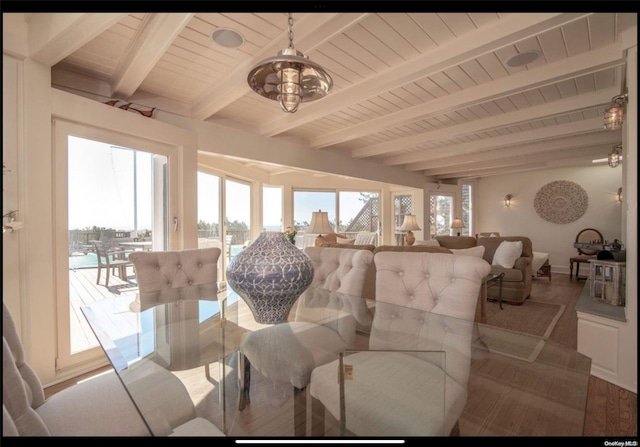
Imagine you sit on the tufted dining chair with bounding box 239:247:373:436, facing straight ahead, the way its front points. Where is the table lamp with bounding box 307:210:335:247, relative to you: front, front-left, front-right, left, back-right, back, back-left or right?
back-right

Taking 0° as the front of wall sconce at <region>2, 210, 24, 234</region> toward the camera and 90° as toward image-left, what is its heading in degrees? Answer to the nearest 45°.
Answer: approximately 270°

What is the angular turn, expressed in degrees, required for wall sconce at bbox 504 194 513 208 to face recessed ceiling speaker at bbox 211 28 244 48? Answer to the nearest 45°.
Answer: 0° — it already faces it

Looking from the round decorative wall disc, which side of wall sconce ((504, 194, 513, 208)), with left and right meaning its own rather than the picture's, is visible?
left

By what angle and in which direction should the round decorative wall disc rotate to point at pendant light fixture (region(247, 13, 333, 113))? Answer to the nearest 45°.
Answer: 0° — it already faces it

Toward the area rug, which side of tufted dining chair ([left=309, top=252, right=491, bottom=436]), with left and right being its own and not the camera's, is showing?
back

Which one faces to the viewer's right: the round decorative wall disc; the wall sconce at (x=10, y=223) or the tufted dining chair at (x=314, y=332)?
the wall sconce
